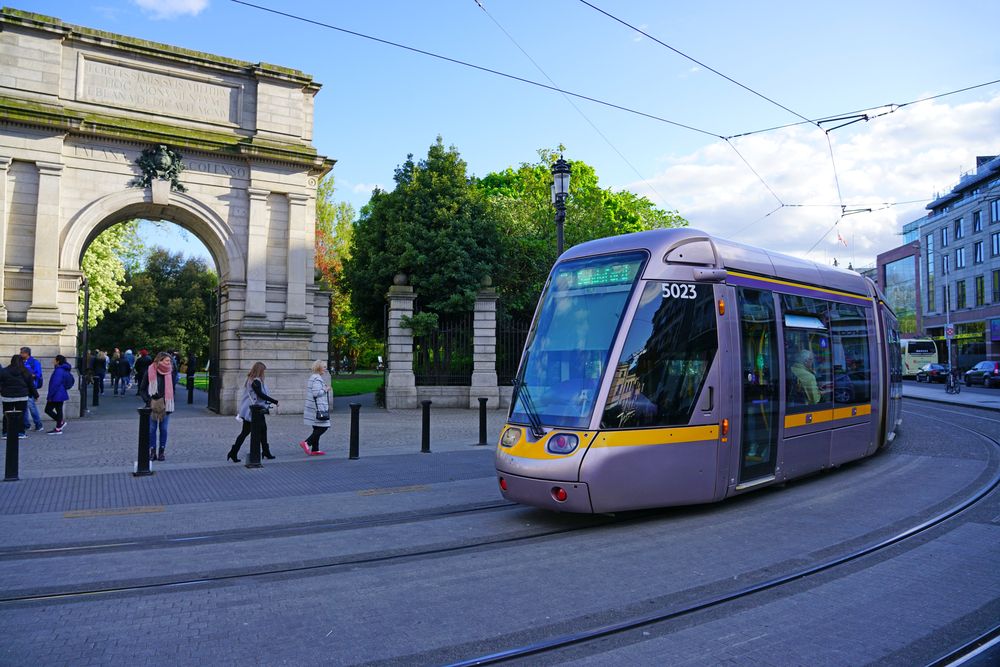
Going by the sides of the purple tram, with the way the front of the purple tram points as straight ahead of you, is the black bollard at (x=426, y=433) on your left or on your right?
on your right

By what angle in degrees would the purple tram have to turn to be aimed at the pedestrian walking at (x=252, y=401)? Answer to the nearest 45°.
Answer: approximately 45° to its right

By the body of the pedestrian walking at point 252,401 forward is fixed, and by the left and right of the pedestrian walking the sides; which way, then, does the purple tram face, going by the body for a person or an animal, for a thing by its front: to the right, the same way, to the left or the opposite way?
the opposite way

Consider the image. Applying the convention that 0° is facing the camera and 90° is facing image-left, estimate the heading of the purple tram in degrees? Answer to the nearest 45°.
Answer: approximately 45°

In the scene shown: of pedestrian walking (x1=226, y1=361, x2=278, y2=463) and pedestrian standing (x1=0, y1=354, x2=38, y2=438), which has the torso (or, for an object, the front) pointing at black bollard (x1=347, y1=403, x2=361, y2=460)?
pedestrian walking (x1=226, y1=361, x2=278, y2=463)

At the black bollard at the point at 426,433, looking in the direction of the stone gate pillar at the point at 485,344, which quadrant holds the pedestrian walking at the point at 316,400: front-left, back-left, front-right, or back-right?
back-left

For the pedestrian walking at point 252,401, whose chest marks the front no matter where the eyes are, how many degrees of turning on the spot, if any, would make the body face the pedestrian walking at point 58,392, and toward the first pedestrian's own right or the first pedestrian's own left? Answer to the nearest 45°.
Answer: approximately 135° to the first pedestrian's own left
